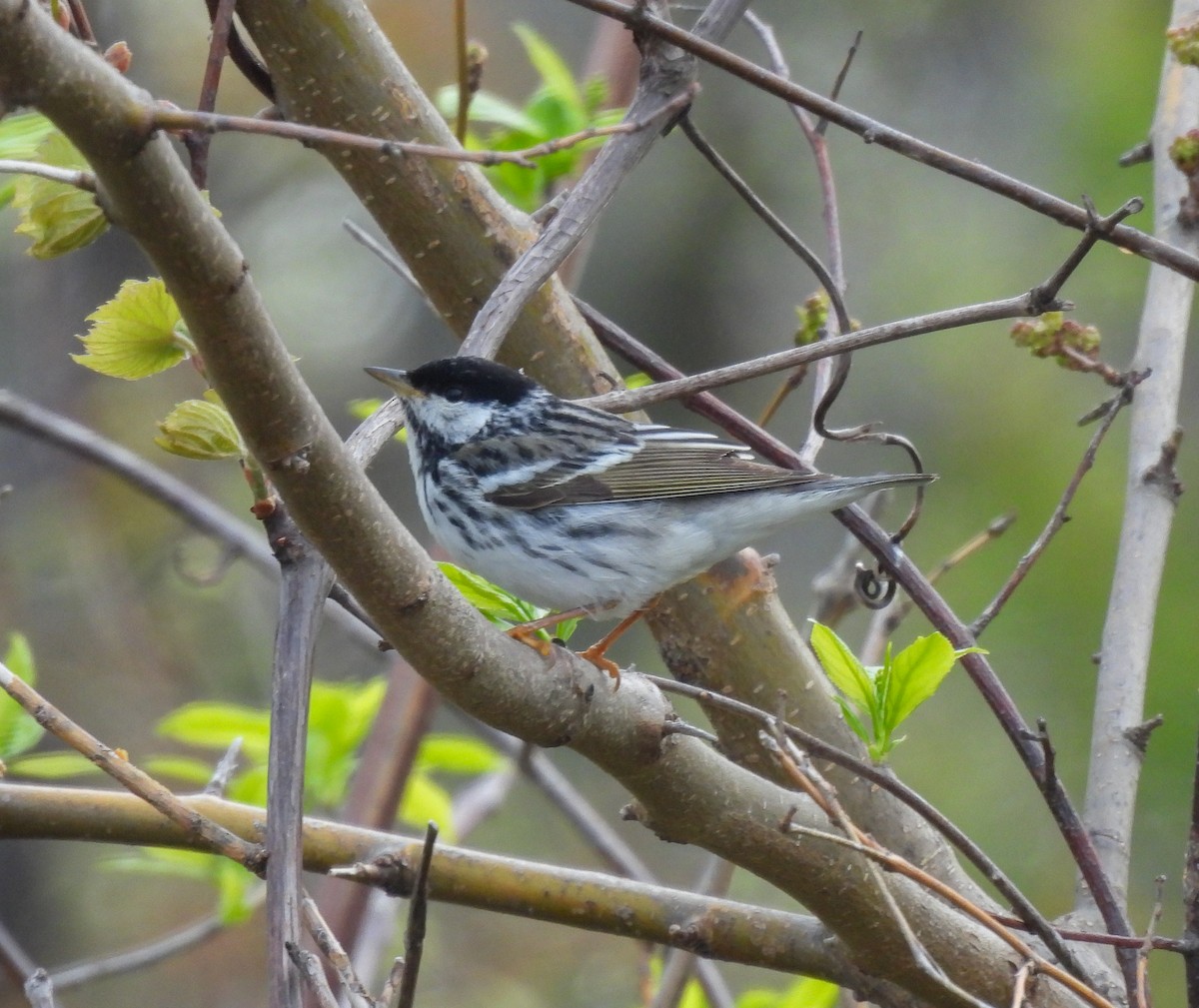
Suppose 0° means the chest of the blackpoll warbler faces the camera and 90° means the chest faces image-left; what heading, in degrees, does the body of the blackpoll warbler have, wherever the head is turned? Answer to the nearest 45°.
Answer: approximately 90°

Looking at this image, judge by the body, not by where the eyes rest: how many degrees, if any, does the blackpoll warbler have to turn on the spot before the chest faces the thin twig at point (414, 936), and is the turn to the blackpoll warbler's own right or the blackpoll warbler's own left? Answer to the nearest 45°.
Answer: approximately 90° to the blackpoll warbler's own left

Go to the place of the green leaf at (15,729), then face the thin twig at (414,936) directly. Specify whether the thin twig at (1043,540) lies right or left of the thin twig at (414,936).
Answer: left

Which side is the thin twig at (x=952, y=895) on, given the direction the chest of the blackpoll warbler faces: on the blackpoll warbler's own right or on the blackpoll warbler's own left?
on the blackpoll warbler's own left

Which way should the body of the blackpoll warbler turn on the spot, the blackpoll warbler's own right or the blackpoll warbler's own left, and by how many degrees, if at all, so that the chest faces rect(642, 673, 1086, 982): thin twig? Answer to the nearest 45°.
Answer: approximately 135° to the blackpoll warbler's own left

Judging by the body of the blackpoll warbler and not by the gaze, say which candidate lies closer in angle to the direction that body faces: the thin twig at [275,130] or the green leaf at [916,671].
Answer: the thin twig

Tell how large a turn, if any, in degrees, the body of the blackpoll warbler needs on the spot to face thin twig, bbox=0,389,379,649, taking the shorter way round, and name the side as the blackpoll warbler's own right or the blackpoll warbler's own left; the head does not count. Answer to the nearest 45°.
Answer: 0° — it already faces it

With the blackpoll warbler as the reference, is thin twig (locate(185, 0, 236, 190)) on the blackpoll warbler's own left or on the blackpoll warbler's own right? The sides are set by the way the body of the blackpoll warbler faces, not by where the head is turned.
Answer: on the blackpoll warbler's own right
